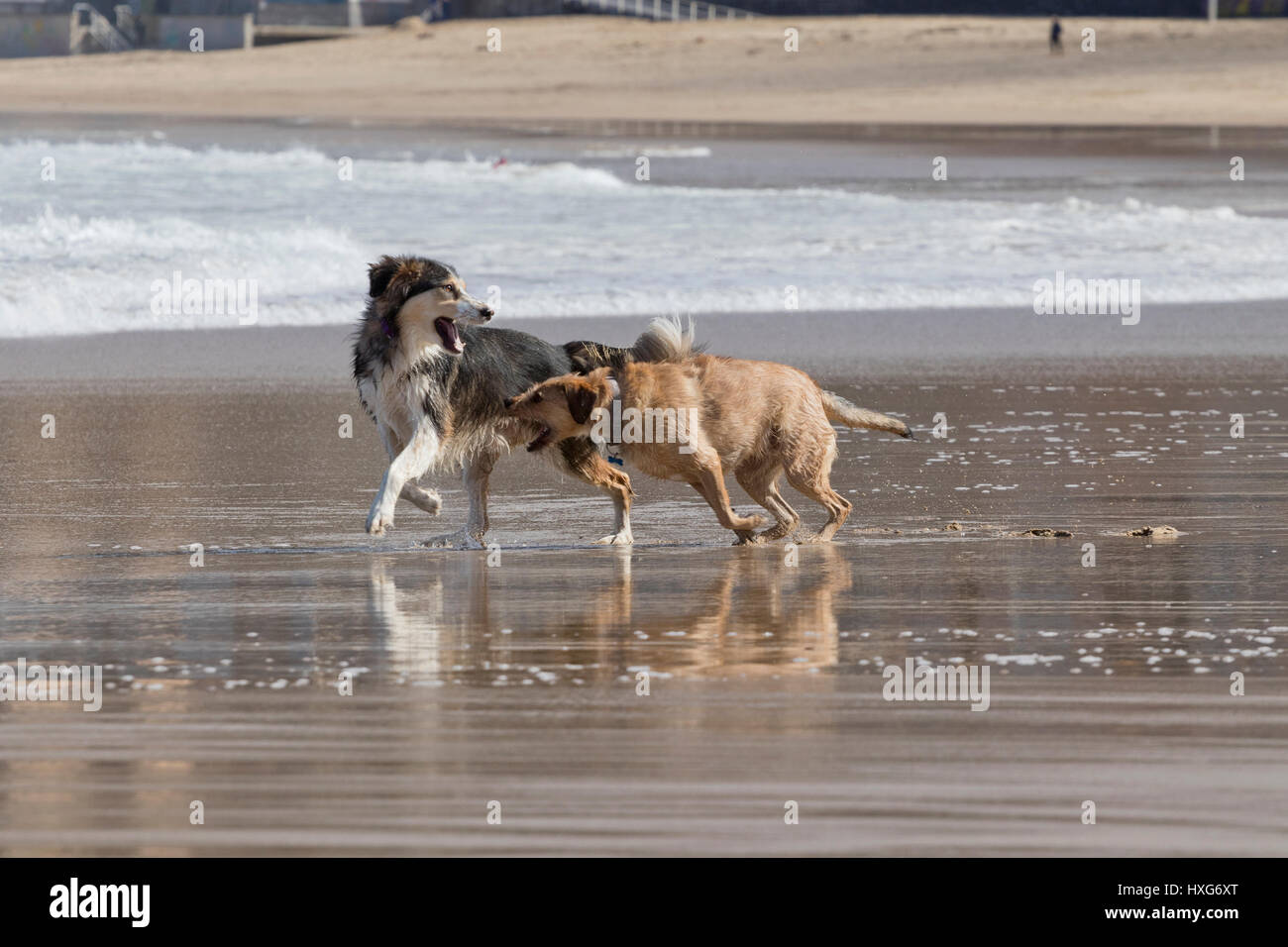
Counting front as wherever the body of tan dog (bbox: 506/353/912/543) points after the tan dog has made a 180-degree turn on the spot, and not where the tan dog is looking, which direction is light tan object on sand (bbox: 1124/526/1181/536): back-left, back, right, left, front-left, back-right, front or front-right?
front

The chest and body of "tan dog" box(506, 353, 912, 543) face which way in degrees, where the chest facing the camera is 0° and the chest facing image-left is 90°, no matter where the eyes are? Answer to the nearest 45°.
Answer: approximately 90°

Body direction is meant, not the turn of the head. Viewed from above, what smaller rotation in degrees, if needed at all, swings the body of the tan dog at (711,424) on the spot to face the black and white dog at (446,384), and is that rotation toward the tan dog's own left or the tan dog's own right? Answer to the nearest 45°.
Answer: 0° — it already faces it
